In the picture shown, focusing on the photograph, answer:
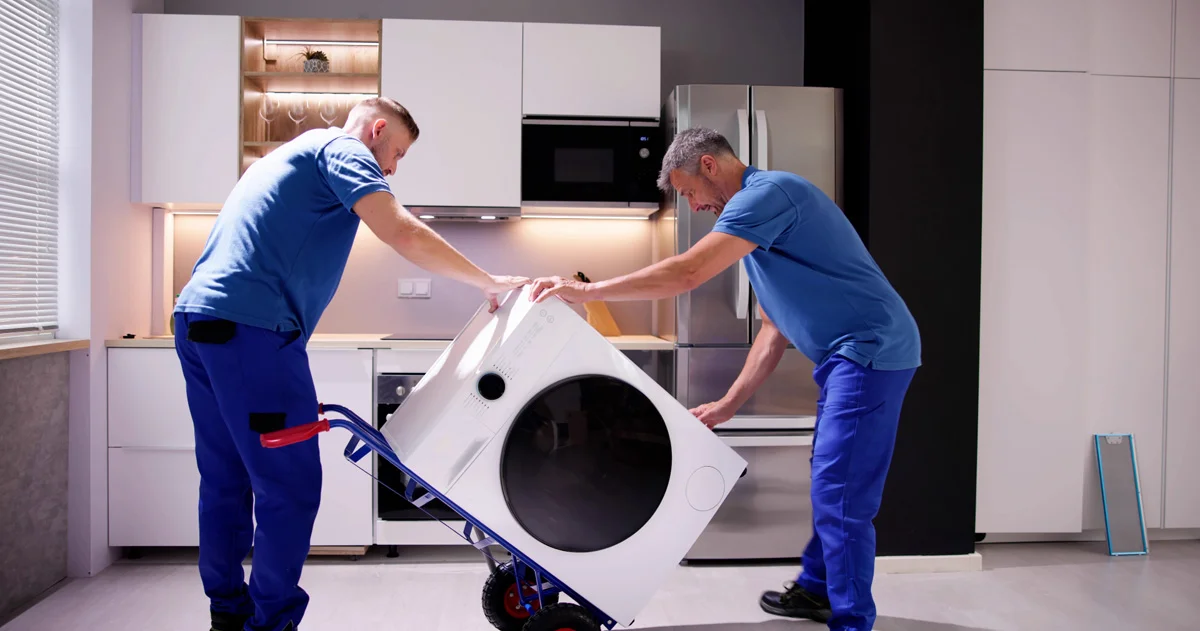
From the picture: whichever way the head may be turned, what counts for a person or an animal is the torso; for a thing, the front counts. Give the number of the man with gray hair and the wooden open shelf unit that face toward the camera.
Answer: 1

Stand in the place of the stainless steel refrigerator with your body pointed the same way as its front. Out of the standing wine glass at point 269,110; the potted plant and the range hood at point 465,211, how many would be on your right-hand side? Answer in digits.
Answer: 3

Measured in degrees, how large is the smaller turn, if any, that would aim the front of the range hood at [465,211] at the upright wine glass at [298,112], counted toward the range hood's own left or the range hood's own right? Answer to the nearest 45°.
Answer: approximately 90° to the range hood's own right

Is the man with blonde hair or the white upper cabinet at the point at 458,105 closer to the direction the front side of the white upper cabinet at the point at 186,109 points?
the man with blonde hair

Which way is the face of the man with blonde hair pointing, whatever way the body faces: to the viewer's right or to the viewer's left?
to the viewer's right

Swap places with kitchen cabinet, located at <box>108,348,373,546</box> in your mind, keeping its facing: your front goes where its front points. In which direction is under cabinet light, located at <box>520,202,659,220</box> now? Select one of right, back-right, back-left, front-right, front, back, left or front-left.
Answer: left
